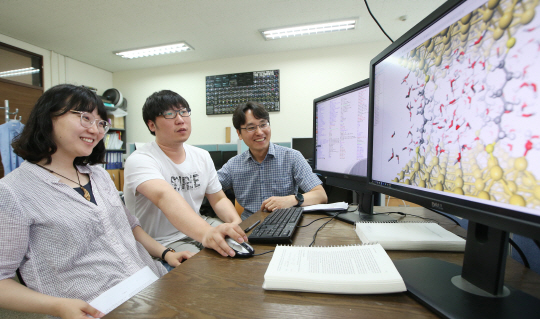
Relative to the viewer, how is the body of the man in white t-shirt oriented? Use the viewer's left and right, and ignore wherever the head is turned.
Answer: facing the viewer and to the right of the viewer

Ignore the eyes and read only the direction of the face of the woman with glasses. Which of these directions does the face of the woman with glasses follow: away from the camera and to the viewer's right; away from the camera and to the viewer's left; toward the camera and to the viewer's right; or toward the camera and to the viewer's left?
toward the camera and to the viewer's right

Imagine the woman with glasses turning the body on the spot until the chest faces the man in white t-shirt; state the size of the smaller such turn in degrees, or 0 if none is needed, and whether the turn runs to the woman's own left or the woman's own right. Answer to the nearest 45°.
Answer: approximately 90° to the woman's own left

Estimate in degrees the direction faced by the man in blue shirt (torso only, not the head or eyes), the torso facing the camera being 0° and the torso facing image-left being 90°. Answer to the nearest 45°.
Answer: approximately 0°

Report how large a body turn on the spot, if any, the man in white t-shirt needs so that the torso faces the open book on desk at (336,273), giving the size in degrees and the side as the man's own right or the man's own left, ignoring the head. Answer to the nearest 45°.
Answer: approximately 45° to the man's own right

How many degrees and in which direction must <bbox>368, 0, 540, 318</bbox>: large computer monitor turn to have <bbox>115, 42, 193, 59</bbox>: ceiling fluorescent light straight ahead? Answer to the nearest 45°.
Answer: approximately 90° to its right

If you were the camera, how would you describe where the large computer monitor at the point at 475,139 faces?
facing the viewer and to the left of the viewer

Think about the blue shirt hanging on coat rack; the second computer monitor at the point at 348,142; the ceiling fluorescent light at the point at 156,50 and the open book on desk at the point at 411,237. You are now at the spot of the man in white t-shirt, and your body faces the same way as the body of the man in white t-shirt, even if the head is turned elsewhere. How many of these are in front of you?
2

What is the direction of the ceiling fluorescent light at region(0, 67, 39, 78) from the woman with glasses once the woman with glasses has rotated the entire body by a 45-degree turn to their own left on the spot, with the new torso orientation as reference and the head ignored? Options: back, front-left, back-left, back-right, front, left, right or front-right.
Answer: left

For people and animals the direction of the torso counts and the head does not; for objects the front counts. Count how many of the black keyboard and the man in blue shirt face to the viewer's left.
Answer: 1

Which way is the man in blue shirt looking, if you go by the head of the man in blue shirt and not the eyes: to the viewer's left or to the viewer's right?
to the viewer's right

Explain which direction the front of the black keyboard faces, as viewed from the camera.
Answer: facing to the left of the viewer
